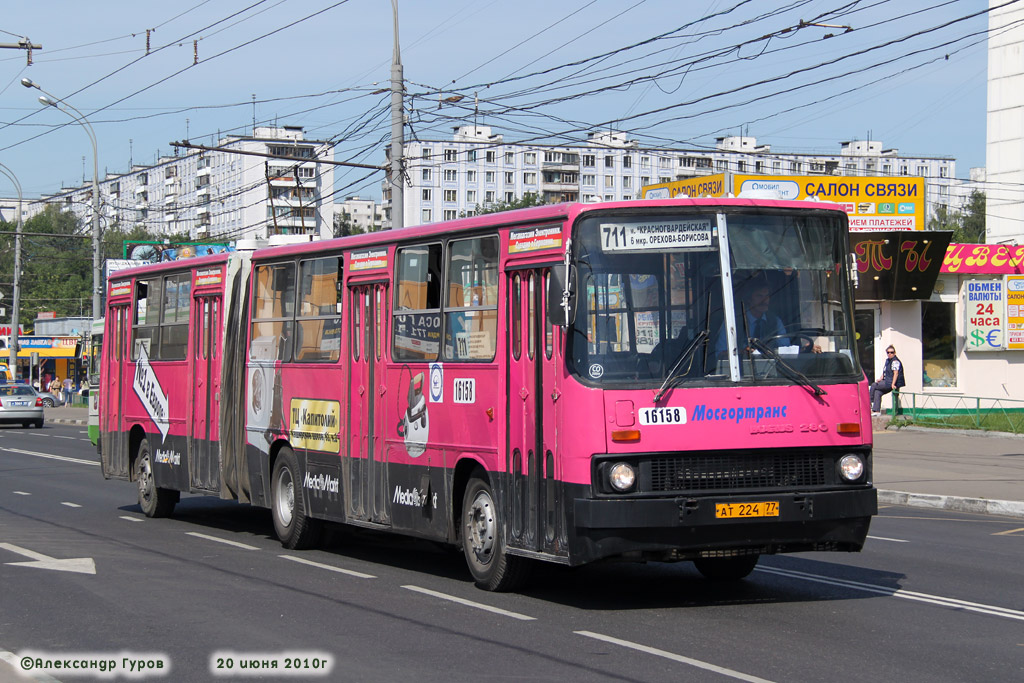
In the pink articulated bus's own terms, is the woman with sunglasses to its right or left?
on its left

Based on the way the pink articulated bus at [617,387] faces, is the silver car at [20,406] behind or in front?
behind

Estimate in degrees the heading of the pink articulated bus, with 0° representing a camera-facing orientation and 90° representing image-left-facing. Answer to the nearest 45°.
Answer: approximately 315°

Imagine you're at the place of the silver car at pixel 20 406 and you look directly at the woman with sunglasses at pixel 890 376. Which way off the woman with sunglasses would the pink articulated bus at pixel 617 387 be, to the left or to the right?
right

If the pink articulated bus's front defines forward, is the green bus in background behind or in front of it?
behind

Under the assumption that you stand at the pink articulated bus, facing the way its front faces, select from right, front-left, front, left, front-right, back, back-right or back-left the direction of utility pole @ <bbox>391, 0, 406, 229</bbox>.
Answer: back-left
